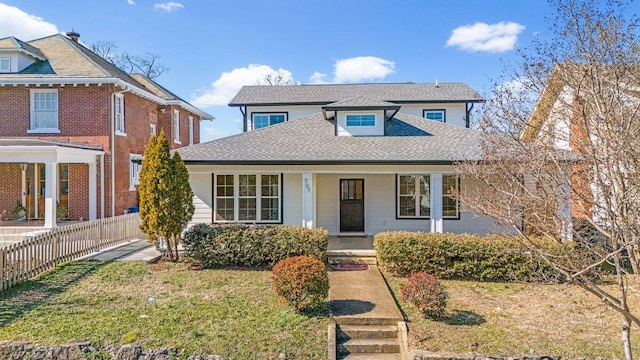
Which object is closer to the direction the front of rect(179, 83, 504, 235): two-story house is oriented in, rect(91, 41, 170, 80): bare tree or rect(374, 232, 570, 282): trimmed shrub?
the trimmed shrub

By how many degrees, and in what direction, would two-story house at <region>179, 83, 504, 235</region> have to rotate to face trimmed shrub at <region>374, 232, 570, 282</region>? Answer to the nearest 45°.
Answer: approximately 45° to its left

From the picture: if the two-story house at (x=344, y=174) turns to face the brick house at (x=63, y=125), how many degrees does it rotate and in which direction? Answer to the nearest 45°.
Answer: approximately 90° to its right

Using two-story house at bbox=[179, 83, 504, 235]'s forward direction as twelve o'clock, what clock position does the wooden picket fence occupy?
The wooden picket fence is roughly at 2 o'clock from the two-story house.

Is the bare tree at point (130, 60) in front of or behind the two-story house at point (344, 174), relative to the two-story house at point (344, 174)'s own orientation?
behind

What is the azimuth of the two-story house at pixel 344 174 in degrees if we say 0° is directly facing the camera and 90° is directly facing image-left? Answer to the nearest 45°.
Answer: approximately 0°
